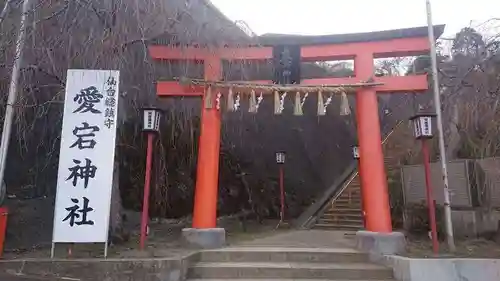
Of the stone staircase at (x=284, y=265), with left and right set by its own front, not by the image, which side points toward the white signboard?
right

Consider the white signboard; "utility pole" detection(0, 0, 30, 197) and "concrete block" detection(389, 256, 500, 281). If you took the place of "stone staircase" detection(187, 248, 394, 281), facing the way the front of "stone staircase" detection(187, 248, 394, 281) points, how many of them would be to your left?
1

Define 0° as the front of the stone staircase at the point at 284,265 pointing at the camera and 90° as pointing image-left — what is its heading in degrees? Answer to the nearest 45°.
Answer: approximately 0°

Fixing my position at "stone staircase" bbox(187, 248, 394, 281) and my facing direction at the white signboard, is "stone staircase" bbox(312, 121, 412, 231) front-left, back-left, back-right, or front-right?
back-right

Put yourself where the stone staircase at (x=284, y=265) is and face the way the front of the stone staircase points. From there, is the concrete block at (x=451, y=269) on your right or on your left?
on your left

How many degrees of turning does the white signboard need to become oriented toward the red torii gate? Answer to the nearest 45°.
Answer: approximately 90° to its left

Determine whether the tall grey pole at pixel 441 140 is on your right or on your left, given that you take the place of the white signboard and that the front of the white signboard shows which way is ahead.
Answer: on your left

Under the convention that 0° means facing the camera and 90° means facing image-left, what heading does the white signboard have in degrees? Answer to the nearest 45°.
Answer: approximately 0°

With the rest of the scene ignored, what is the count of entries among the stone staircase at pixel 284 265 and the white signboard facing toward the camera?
2

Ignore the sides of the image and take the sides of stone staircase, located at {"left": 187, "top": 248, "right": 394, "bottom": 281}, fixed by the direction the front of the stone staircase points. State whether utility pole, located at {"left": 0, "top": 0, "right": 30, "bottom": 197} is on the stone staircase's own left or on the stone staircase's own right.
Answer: on the stone staircase's own right
